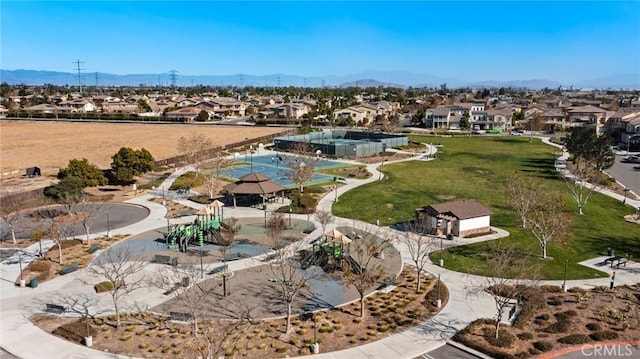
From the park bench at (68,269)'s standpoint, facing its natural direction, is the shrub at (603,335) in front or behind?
in front

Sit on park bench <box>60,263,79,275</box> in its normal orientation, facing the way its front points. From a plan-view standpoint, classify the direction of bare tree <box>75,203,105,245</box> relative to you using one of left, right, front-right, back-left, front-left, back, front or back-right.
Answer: back-left

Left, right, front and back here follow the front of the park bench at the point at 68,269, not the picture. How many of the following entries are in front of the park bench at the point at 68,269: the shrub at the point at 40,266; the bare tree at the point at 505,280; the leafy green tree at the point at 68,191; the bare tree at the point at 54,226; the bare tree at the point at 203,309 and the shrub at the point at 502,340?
3

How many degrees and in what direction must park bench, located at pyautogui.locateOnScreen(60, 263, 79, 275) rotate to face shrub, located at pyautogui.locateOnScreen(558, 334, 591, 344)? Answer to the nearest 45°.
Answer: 0° — it already faces it

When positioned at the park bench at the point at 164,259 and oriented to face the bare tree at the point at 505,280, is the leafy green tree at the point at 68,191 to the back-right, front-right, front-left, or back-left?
back-left

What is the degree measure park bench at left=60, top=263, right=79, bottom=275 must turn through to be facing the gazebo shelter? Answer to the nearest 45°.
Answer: approximately 90° to its left

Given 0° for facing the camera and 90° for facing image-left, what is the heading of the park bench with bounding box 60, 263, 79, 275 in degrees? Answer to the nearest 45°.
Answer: approximately 315°

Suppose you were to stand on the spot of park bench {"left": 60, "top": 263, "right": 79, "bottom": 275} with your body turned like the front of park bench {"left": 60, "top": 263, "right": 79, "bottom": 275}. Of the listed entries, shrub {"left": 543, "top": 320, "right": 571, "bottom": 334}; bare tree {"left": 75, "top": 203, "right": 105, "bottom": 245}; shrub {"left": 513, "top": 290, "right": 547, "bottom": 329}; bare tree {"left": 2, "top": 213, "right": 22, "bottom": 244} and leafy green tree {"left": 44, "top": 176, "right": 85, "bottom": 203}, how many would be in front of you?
2
